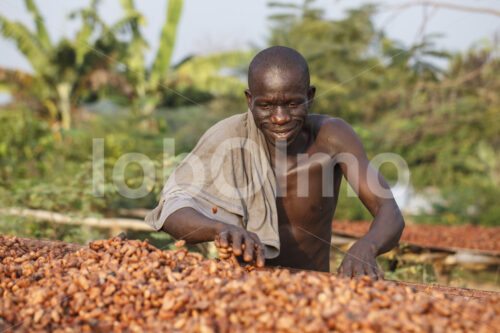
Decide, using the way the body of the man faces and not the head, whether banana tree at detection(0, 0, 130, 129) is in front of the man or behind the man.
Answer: behind

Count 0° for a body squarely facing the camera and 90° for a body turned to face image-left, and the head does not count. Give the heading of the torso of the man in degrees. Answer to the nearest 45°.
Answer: approximately 0°

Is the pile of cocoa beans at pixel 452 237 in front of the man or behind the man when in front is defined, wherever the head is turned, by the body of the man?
behind
